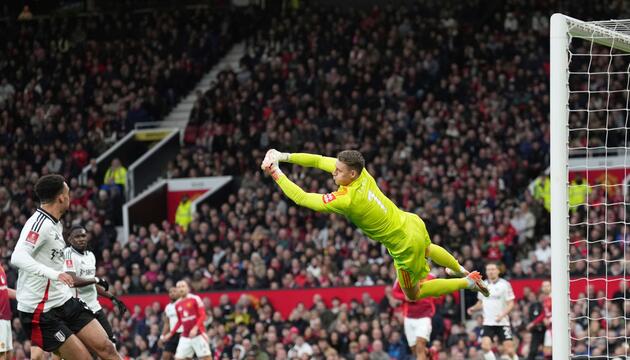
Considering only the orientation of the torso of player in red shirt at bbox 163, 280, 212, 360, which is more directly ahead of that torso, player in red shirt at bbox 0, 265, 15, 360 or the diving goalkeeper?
the player in red shirt

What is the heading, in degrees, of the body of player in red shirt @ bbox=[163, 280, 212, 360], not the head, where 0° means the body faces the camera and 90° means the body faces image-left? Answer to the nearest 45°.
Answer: approximately 45°

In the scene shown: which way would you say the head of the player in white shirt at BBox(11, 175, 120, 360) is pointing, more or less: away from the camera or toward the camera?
away from the camera

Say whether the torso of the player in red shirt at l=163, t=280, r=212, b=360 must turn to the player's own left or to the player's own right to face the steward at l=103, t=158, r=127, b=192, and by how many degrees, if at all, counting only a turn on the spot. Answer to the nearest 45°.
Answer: approximately 135° to the player's own right
